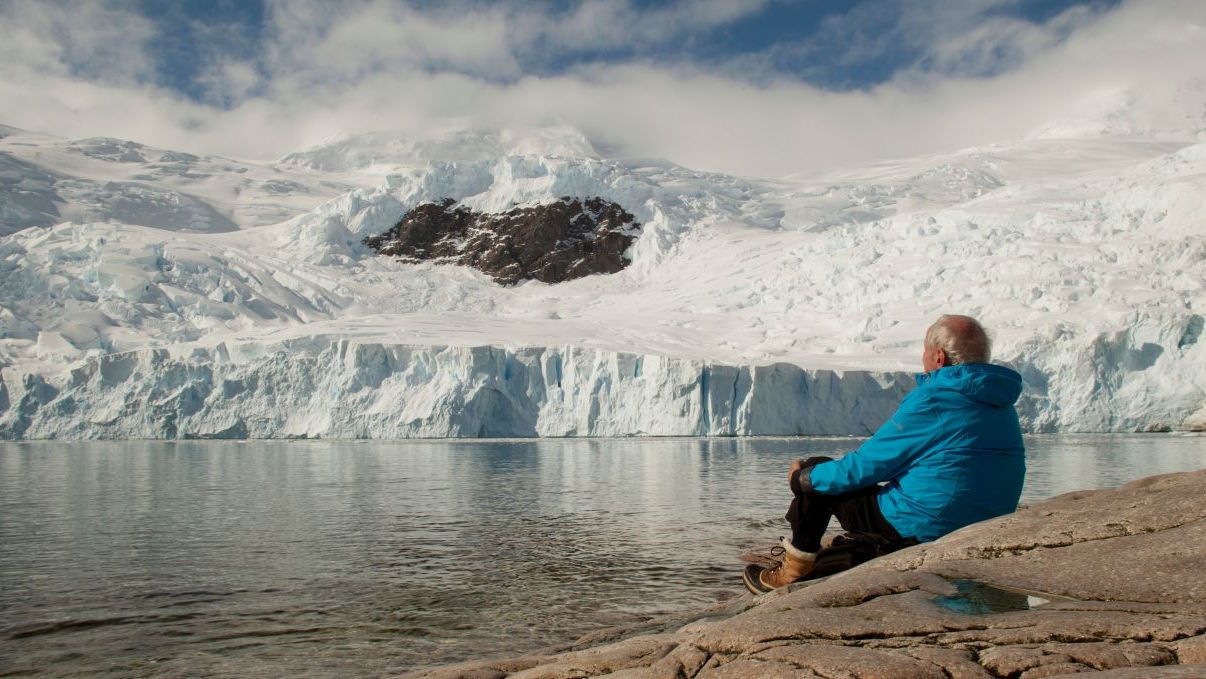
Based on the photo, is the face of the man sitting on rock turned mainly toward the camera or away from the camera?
away from the camera

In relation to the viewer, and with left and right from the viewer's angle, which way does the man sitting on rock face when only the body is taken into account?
facing away from the viewer and to the left of the viewer
